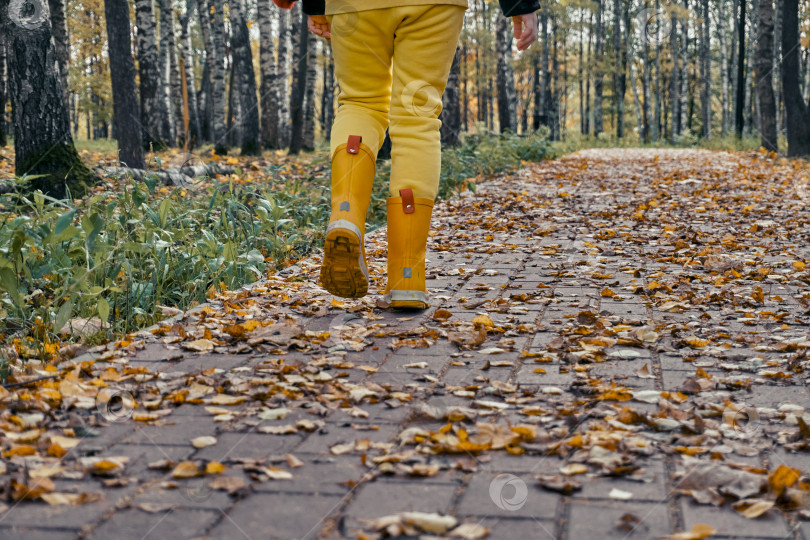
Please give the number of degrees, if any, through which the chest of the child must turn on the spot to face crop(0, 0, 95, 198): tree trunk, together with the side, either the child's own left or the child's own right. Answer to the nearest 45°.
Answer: approximately 45° to the child's own left

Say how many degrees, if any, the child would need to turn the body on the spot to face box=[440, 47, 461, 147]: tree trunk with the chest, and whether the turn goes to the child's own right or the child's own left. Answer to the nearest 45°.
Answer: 0° — they already face it

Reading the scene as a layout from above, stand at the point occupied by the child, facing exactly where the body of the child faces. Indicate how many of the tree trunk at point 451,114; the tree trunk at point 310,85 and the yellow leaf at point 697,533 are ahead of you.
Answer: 2

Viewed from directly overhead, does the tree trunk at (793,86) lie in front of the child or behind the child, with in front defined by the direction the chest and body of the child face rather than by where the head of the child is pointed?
in front

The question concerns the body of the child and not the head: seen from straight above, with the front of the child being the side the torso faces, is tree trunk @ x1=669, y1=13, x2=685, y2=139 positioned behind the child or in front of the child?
in front

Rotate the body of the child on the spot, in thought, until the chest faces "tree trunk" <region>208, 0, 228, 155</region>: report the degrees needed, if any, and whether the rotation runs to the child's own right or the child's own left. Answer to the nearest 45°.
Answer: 0° — they already face it

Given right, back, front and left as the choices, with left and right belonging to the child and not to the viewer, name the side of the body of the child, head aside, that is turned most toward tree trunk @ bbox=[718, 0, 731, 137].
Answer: front

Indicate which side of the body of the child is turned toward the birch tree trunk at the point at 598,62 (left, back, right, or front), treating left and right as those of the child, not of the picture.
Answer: front

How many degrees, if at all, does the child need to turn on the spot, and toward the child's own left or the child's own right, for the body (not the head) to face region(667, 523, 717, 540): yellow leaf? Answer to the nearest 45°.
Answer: approximately 180°

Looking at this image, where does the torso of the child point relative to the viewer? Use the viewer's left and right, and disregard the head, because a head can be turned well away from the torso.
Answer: facing away from the viewer

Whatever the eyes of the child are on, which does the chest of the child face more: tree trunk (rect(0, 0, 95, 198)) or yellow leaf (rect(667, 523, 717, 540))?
the tree trunk

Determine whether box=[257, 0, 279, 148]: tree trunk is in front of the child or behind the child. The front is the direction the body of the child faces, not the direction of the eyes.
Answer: in front
